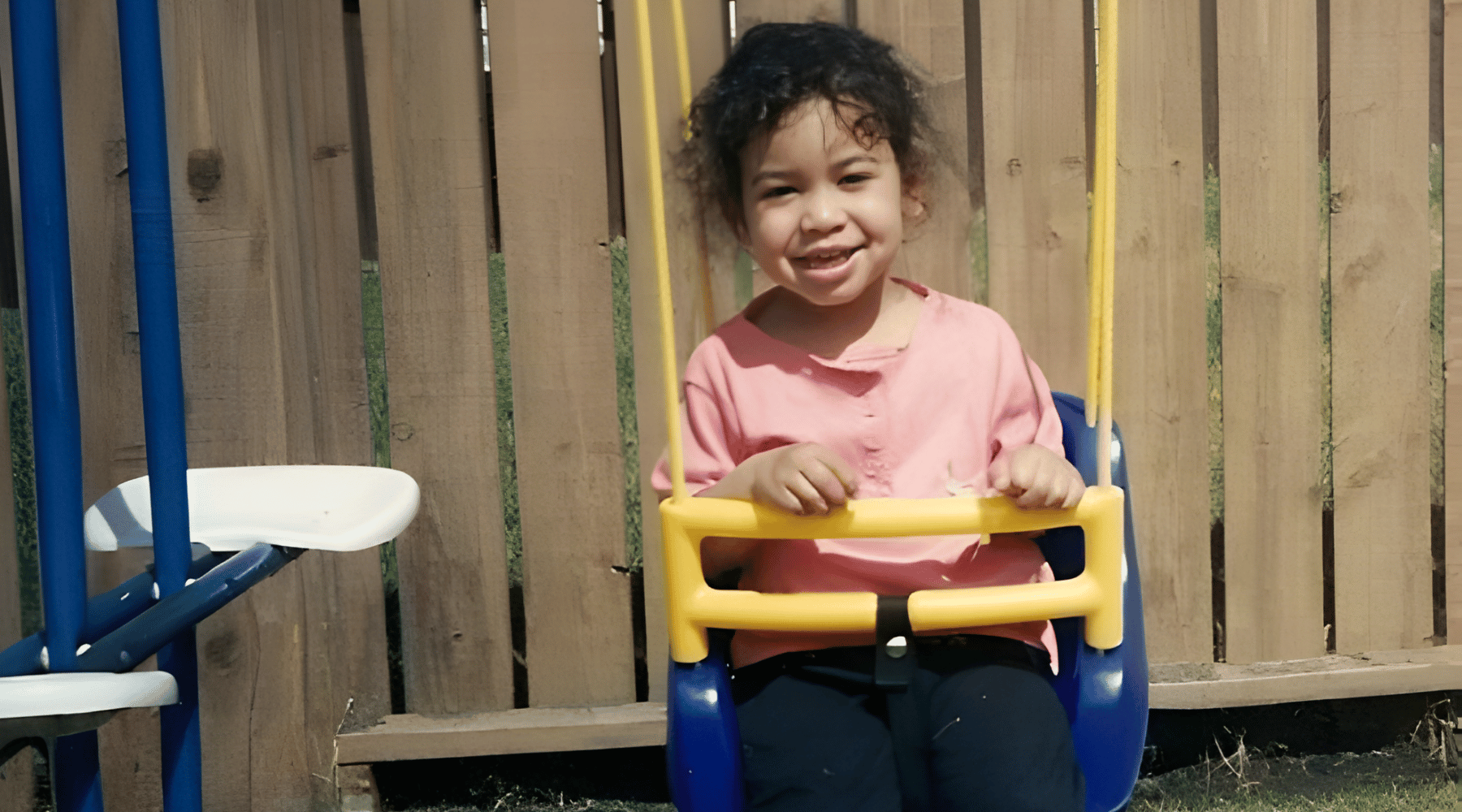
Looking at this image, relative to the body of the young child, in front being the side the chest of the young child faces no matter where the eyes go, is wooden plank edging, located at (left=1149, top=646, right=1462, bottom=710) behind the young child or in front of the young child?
behind

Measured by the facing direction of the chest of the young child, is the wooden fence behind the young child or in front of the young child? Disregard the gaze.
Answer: behind

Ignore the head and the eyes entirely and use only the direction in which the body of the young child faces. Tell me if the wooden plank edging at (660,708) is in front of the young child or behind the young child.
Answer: behind

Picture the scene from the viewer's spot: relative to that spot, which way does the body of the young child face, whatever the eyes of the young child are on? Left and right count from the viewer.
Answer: facing the viewer
